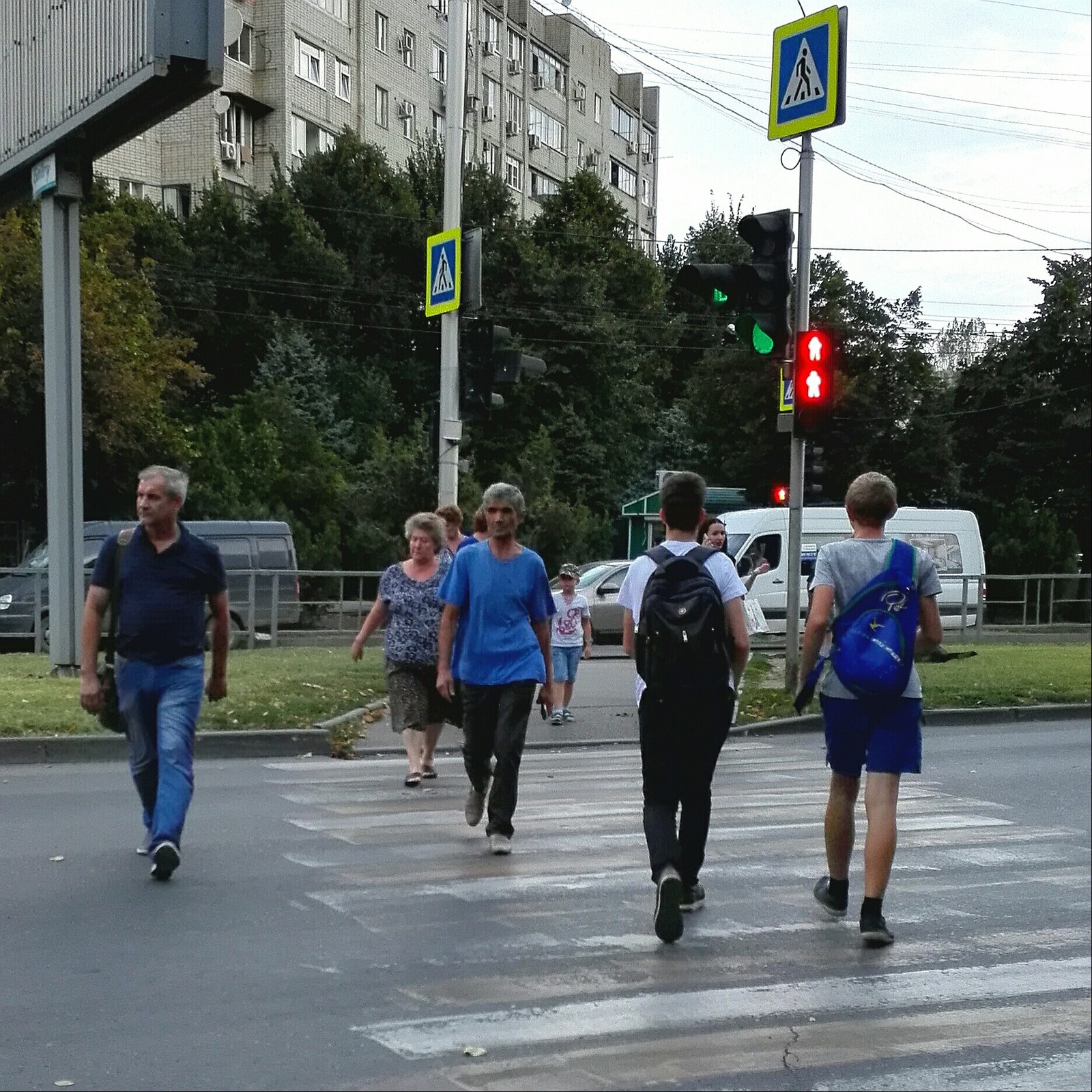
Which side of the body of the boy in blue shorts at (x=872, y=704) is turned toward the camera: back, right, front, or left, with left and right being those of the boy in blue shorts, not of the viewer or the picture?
back

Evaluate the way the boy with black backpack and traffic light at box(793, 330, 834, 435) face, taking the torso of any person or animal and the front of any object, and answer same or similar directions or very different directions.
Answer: very different directions

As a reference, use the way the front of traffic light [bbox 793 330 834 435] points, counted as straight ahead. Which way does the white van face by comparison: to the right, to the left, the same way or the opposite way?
to the right

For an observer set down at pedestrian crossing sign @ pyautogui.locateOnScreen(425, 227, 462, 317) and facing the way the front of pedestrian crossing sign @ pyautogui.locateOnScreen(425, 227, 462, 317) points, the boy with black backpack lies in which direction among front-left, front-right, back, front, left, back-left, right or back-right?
front-left

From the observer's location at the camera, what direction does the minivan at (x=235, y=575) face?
facing to the left of the viewer

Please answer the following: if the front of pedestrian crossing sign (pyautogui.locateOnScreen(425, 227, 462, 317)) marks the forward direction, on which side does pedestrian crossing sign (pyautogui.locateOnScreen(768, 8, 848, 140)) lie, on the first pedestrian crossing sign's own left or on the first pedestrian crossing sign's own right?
on the first pedestrian crossing sign's own left

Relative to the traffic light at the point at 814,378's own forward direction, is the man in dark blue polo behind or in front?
in front

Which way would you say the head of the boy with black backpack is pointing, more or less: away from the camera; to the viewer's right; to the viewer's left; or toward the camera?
away from the camera

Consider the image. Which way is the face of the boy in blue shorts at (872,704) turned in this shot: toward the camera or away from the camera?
away from the camera

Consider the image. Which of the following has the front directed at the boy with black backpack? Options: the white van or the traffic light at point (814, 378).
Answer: the traffic light

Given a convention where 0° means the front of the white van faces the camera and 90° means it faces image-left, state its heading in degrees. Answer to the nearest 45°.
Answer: approximately 90°
